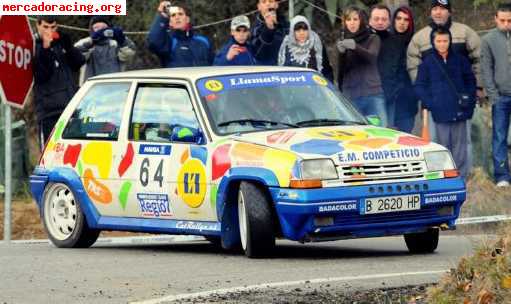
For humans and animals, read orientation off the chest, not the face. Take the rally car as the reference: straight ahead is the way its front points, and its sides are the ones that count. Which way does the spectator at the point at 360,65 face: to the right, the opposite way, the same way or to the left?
to the right

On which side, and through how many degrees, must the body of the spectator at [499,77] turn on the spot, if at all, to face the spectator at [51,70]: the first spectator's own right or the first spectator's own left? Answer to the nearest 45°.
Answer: approximately 90° to the first spectator's own right

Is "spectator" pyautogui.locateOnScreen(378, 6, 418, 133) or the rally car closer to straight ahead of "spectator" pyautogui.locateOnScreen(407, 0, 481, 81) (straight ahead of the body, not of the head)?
the rally car

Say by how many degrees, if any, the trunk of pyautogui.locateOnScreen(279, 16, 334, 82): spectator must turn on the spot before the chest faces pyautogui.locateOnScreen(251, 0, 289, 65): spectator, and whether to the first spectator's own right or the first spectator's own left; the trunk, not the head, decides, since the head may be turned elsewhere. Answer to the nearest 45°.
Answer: approximately 135° to the first spectator's own right

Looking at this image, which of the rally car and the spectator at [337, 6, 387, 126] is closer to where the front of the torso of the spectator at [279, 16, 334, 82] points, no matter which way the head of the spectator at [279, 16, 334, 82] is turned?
the rally car
